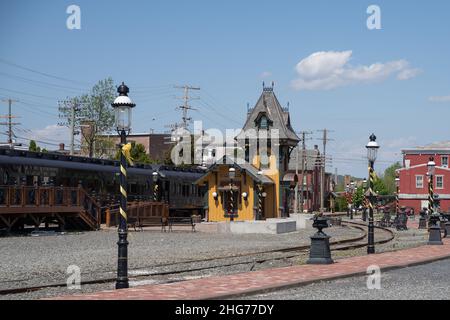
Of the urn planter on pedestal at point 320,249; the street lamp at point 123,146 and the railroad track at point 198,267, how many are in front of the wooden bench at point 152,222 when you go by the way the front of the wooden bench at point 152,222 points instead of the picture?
3

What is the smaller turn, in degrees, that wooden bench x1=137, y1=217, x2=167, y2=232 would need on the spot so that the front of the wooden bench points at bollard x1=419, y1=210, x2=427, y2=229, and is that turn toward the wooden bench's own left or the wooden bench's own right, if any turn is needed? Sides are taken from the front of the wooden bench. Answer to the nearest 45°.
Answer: approximately 90° to the wooden bench's own left

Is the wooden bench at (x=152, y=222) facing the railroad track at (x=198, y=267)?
yes

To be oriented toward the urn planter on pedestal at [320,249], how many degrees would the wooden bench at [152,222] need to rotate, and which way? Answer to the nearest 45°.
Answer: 0° — it already faces it

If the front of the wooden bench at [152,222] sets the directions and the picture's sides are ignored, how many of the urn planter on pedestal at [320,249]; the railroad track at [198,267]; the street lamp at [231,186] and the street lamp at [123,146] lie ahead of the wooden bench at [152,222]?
3

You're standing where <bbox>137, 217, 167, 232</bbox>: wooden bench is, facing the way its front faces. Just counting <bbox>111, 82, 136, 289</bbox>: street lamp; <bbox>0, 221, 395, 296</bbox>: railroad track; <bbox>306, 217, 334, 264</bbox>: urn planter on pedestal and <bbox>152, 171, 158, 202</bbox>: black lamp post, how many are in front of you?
3

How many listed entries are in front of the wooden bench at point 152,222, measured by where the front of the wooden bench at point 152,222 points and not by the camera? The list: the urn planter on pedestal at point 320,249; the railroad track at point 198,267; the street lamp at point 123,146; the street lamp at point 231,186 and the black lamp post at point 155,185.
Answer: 3

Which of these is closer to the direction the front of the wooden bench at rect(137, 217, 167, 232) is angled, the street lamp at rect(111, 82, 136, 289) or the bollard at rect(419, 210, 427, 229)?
the street lamp

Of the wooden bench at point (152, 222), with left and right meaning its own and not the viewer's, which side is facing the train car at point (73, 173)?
right

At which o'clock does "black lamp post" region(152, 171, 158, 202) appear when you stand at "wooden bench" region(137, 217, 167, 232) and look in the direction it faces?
The black lamp post is roughly at 6 o'clock from the wooden bench.

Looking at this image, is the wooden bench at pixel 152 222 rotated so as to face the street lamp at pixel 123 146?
yes

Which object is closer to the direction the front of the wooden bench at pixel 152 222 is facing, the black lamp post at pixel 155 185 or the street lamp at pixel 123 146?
the street lamp

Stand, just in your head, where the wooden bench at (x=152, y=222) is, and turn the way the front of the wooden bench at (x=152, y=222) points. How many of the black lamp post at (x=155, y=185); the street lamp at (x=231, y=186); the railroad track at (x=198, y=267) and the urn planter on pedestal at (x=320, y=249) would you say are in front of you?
2

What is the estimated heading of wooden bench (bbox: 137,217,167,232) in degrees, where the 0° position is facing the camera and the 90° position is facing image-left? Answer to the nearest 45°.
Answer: approximately 0°
